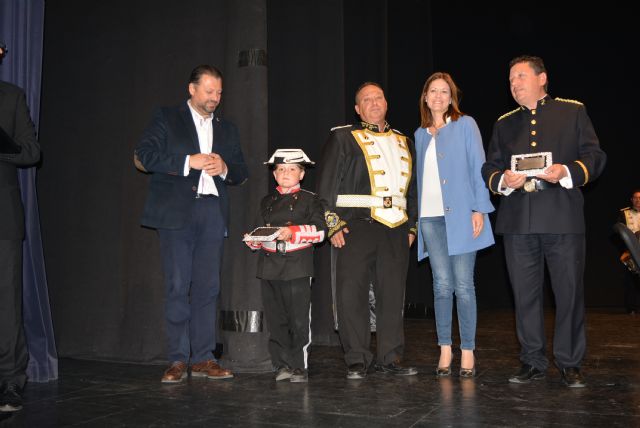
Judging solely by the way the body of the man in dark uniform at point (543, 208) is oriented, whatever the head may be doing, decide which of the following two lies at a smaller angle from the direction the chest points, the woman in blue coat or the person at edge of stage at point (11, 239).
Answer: the person at edge of stage

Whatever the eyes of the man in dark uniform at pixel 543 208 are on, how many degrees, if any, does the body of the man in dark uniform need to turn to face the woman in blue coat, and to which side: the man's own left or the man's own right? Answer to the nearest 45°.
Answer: approximately 90° to the man's own right

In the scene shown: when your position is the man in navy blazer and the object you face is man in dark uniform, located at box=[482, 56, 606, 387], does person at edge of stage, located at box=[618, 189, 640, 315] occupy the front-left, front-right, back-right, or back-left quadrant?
front-left

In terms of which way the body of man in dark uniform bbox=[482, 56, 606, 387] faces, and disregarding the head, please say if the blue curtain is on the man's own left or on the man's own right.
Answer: on the man's own right

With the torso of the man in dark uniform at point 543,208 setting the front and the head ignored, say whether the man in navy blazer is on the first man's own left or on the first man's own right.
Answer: on the first man's own right

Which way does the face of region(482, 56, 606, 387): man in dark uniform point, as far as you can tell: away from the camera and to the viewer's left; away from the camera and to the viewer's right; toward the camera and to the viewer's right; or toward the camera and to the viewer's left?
toward the camera and to the viewer's left

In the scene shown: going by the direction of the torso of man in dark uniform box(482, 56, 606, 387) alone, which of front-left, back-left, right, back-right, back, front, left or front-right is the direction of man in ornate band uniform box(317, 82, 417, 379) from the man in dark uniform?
right

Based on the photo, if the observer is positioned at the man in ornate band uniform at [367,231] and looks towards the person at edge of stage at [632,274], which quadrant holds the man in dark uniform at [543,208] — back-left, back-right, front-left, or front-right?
front-right

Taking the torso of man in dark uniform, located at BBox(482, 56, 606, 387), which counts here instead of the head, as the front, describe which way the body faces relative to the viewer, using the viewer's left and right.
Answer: facing the viewer

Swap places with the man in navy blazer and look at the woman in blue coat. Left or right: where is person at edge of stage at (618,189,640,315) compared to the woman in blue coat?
left

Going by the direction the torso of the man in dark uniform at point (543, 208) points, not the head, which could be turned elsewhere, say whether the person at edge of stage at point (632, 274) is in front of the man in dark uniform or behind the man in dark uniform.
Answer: behind
